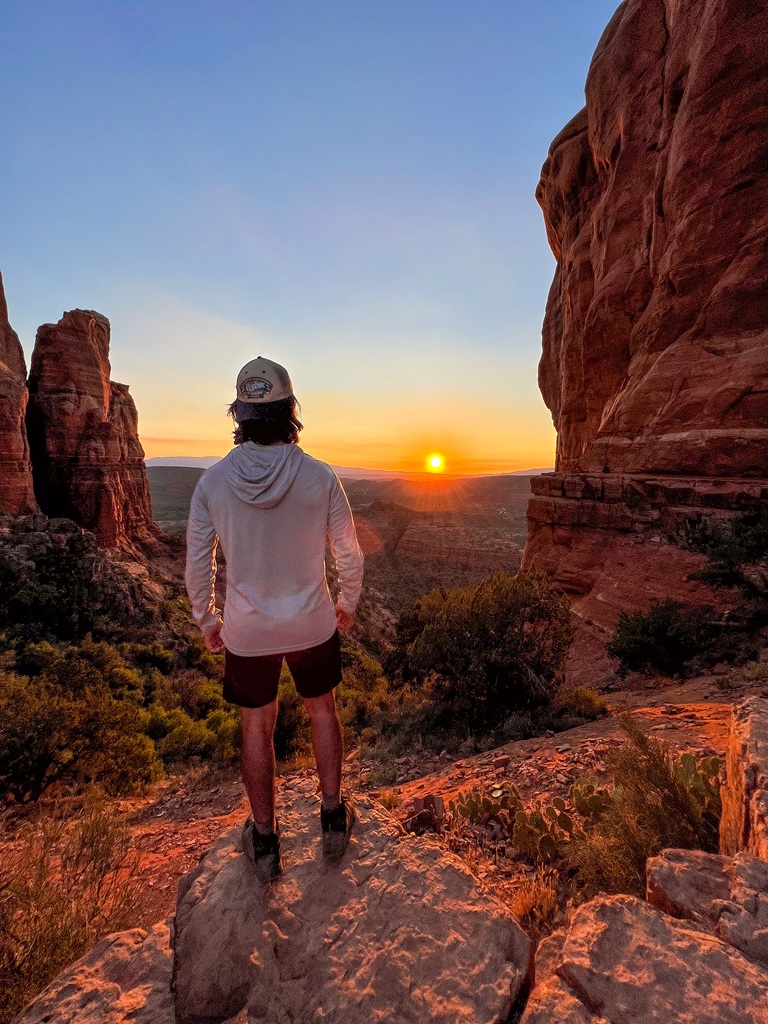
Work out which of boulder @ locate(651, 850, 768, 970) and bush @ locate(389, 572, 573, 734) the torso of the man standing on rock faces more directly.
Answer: the bush

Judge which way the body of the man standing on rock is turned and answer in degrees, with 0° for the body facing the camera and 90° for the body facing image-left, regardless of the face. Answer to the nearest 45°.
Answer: approximately 180°

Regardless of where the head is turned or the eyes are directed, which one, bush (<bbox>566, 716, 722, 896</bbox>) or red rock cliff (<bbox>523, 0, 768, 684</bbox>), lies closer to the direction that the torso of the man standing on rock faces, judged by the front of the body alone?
the red rock cliff

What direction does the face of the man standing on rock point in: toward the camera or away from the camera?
away from the camera

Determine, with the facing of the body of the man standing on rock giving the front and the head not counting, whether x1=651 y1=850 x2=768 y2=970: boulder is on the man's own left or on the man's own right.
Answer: on the man's own right

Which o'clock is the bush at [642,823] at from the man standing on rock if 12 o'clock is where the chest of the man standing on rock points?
The bush is roughly at 3 o'clock from the man standing on rock.
